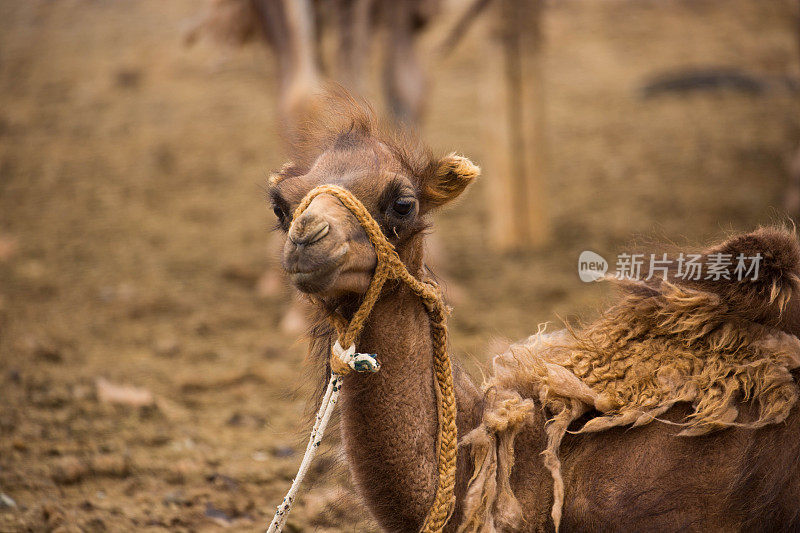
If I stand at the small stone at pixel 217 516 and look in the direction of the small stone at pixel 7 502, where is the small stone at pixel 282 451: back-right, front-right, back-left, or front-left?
back-right

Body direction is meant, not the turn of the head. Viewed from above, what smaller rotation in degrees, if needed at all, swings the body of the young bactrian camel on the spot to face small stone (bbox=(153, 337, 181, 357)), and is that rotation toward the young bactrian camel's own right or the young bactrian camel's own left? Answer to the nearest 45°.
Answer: approximately 45° to the young bactrian camel's own right

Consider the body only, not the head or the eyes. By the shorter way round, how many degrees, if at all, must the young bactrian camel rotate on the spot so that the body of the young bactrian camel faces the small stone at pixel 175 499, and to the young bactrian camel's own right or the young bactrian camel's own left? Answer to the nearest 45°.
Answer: approximately 45° to the young bactrian camel's own right

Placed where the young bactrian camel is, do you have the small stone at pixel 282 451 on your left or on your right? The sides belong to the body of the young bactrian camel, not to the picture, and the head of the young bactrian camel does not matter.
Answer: on your right

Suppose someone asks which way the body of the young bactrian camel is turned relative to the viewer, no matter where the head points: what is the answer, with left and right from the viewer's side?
facing to the left of the viewer
